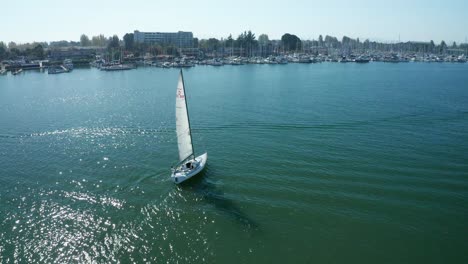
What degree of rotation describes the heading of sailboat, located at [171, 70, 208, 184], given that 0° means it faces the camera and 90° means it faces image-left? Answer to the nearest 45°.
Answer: approximately 225°
